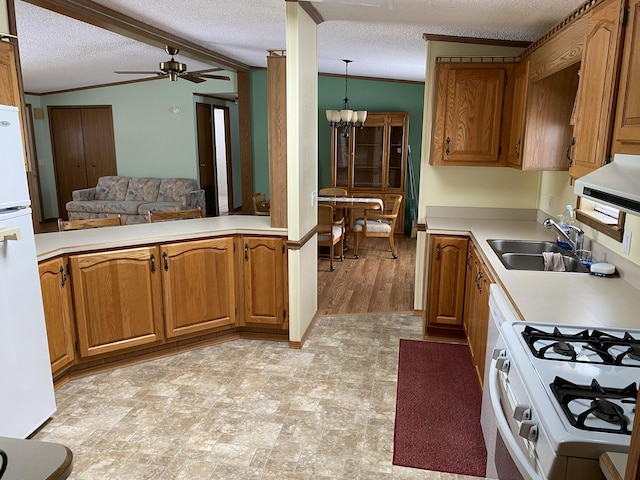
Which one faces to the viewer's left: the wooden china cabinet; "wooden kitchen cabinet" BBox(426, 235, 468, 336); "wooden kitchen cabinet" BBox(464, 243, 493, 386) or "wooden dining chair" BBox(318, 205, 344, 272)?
"wooden kitchen cabinet" BBox(464, 243, 493, 386)

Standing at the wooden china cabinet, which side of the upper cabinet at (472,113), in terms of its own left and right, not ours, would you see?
back

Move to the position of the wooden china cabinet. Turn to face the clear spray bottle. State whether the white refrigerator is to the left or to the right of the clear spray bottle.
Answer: right

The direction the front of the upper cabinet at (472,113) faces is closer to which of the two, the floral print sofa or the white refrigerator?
the white refrigerator

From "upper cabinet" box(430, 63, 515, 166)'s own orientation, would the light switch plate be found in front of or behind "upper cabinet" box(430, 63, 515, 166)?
in front

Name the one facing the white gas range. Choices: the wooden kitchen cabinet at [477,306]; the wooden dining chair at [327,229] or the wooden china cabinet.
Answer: the wooden china cabinet

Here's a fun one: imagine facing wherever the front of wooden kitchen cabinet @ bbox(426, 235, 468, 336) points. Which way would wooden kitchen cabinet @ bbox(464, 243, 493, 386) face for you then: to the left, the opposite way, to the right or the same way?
to the right

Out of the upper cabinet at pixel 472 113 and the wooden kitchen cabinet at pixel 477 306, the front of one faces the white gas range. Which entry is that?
the upper cabinet

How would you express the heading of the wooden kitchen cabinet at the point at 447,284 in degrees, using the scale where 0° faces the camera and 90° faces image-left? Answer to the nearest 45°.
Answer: approximately 0°

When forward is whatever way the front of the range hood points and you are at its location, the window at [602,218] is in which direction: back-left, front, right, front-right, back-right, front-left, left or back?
back-right

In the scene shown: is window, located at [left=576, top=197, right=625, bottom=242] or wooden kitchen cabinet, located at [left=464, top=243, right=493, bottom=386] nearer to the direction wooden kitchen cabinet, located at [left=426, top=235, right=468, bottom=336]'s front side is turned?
the wooden kitchen cabinet
